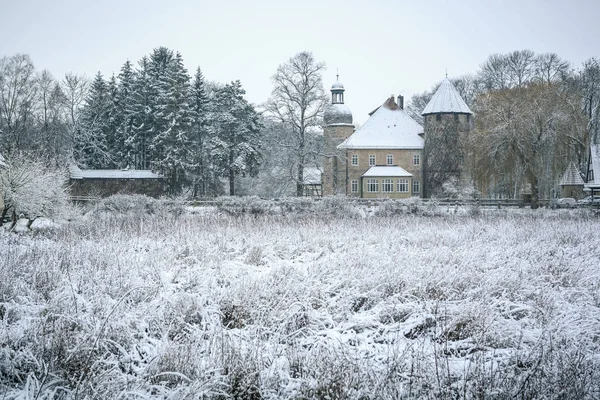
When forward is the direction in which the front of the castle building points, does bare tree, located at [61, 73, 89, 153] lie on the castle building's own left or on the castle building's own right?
on the castle building's own right

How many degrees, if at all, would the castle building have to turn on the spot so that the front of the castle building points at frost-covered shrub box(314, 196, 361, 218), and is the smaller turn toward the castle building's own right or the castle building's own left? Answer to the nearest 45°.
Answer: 0° — it already faces it

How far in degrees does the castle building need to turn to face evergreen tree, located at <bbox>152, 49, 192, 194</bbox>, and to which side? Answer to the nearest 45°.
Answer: approximately 45° to its right

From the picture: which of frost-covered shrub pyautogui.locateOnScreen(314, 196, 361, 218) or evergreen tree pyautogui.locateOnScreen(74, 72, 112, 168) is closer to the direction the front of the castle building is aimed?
the frost-covered shrub

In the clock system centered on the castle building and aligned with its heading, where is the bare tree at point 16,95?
The bare tree is roughly at 2 o'clock from the castle building.

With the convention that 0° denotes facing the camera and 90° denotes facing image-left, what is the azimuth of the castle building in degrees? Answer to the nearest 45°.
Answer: approximately 0°

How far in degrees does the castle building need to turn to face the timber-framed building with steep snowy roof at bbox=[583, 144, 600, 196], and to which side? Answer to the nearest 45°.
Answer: approximately 45° to its left

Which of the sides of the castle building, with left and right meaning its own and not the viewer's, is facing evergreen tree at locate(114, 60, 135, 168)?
right

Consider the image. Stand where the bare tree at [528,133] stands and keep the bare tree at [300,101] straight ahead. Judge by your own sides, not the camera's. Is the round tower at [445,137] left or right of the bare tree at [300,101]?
right

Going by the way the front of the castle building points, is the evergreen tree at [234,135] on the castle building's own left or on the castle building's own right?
on the castle building's own right

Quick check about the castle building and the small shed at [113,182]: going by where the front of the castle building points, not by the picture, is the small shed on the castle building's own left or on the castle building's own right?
on the castle building's own right

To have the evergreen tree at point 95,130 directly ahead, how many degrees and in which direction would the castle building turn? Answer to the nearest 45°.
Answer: approximately 45° to its right
